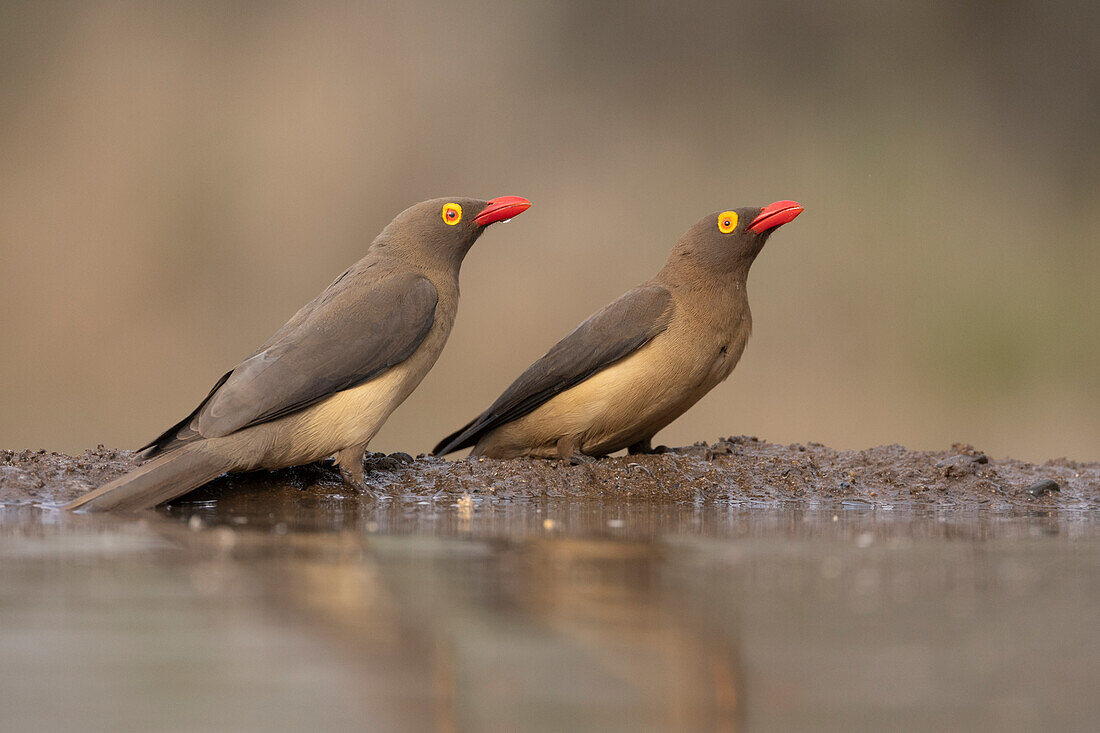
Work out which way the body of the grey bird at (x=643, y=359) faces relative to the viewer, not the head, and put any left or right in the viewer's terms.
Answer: facing to the right of the viewer

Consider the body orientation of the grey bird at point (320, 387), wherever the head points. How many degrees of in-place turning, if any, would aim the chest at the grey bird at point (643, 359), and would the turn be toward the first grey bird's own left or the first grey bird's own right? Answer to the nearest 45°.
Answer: approximately 45° to the first grey bird's own left

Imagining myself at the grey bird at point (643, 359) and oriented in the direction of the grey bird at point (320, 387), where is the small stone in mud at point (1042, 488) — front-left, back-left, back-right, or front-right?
back-left

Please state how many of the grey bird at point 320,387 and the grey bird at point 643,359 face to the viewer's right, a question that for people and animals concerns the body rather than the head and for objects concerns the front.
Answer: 2

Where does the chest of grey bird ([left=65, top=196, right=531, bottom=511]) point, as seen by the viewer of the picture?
to the viewer's right

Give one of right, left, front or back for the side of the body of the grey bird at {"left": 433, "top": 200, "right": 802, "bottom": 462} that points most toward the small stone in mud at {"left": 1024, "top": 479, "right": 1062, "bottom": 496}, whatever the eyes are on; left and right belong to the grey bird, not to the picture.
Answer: front

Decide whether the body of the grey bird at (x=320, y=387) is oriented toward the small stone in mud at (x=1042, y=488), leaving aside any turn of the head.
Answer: yes

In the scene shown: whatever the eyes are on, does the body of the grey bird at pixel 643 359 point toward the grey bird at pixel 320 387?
no

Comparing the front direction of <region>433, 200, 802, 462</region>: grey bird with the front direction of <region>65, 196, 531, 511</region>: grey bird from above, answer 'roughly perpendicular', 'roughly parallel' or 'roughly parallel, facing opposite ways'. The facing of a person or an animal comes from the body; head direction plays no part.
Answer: roughly parallel

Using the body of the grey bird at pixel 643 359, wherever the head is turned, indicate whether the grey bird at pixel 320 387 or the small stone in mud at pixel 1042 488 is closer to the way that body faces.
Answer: the small stone in mud

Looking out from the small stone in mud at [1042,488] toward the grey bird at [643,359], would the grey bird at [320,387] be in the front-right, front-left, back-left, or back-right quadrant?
front-left
